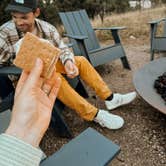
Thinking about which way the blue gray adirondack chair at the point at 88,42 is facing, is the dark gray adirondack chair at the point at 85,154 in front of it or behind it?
in front

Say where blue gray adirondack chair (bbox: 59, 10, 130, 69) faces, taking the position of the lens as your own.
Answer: facing the viewer and to the right of the viewer
